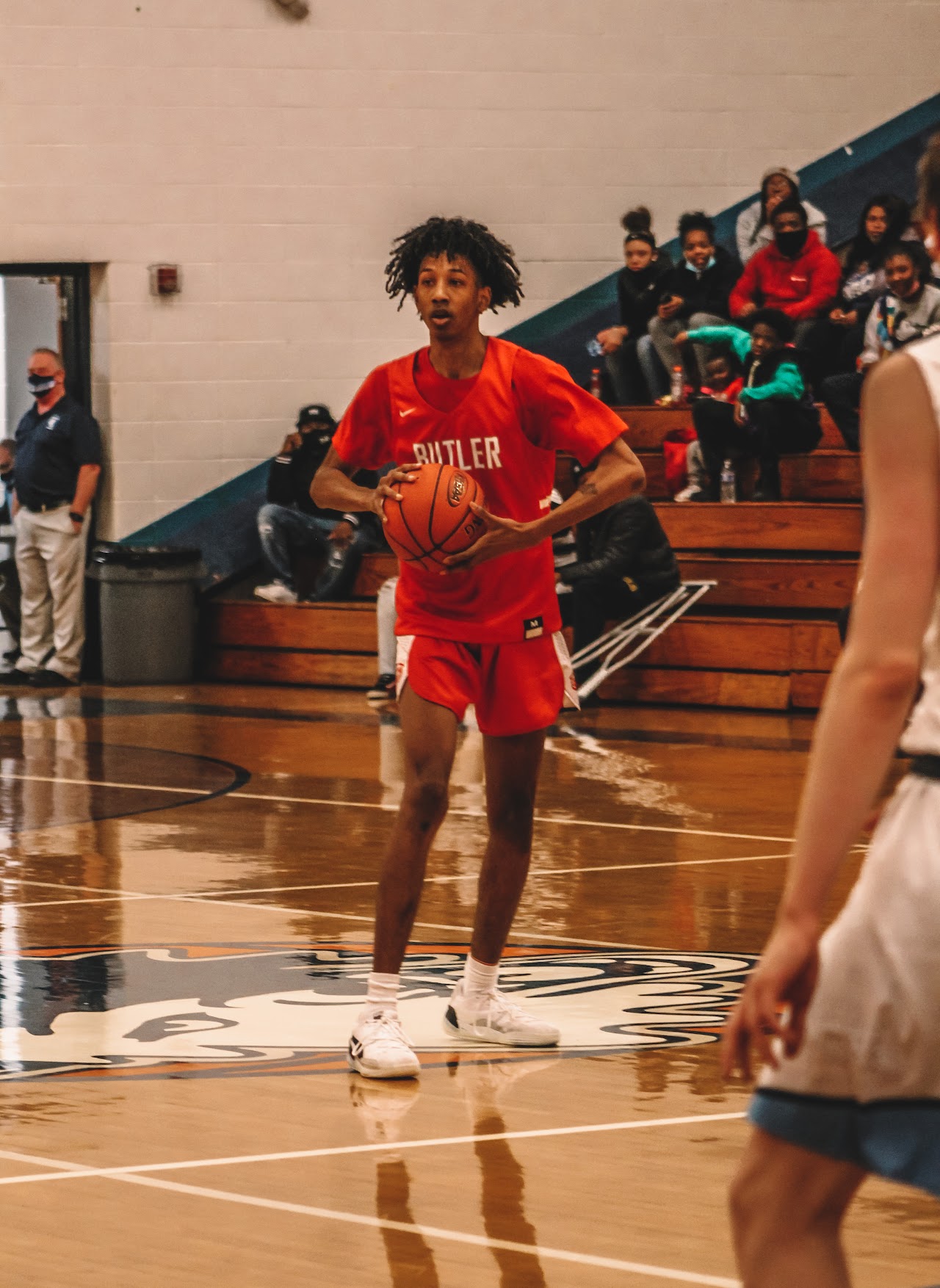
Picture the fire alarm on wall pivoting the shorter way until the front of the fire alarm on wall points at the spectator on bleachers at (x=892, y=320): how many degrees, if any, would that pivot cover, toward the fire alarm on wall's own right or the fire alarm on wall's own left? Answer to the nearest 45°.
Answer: approximately 45° to the fire alarm on wall's own left

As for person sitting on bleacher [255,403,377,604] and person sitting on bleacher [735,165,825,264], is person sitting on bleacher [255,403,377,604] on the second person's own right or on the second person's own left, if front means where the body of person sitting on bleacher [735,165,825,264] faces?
on the second person's own right

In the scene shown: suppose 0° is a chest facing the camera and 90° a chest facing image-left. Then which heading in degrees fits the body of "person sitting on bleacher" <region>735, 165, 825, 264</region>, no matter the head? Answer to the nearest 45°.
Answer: approximately 0°

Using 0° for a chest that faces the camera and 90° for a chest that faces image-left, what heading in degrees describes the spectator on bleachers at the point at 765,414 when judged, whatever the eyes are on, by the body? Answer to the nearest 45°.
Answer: approximately 45°

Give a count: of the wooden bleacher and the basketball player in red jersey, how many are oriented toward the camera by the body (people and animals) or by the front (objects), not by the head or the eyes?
2

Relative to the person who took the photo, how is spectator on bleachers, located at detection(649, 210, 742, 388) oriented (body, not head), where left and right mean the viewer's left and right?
facing the viewer and to the left of the viewer

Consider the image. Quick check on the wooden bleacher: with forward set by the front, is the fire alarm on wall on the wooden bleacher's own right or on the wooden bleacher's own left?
on the wooden bleacher's own right

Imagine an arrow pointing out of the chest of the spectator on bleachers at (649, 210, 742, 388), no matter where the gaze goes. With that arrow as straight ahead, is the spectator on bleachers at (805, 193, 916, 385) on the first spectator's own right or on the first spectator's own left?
on the first spectator's own left

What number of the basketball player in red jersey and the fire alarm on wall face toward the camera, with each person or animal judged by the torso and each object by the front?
2

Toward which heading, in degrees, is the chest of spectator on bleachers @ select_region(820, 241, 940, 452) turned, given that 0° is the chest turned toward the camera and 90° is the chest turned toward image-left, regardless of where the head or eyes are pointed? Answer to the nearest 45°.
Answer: approximately 45°

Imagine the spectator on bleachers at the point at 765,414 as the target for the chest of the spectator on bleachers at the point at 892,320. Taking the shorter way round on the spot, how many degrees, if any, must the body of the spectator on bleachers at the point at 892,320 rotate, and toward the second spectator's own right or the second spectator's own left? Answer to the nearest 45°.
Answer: approximately 45° to the second spectator's own right

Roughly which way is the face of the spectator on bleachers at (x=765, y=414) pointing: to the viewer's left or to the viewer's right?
to the viewer's left

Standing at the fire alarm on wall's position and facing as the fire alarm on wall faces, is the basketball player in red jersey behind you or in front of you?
in front
